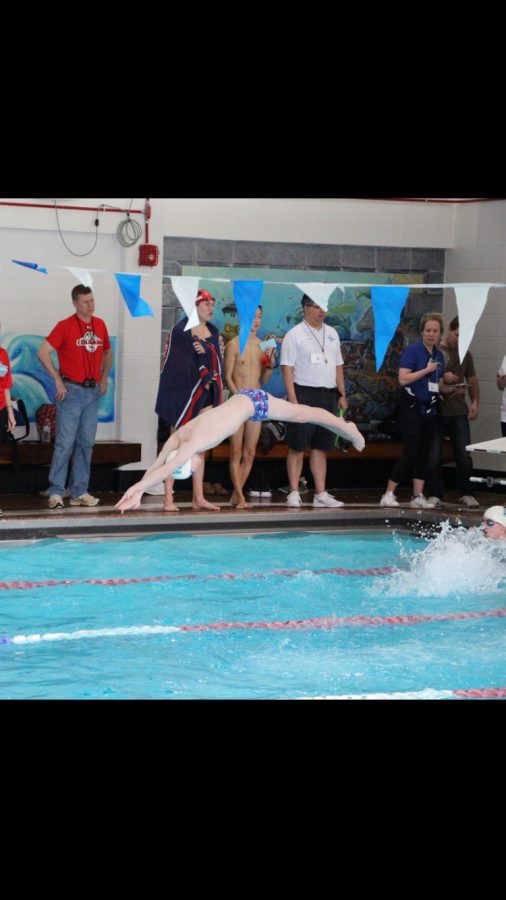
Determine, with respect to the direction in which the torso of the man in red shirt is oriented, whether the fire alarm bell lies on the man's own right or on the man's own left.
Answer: on the man's own left

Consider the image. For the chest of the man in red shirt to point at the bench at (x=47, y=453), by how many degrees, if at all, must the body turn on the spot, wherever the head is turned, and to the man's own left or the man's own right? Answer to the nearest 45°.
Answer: approximately 135° to the man's own left

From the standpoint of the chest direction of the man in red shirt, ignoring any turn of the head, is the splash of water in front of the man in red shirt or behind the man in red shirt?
in front

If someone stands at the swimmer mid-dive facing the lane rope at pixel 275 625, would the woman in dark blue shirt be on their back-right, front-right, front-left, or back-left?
back-left

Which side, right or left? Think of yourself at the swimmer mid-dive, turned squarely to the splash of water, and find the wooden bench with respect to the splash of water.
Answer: left

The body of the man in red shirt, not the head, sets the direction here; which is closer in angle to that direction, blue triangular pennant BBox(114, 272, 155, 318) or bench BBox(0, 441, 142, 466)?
the blue triangular pennant

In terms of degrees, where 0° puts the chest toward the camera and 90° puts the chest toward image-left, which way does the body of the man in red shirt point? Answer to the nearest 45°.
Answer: approximately 315°
